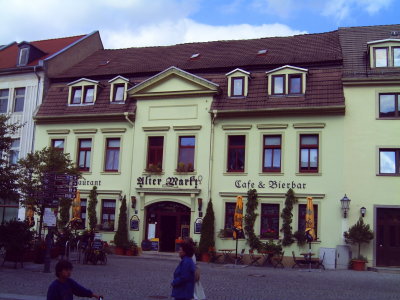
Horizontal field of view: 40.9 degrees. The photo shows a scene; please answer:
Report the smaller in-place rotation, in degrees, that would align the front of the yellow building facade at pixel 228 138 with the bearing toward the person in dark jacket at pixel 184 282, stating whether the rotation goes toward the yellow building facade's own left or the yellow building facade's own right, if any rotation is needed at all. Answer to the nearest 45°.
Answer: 0° — it already faces them

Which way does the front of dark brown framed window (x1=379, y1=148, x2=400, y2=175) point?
toward the camera

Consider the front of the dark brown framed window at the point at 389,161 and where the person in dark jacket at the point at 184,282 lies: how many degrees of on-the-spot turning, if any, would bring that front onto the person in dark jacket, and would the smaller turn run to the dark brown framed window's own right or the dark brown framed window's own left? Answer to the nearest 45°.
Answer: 0° — it already faces them

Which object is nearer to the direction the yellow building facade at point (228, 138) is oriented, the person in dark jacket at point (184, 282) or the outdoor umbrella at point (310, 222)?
the person in dark jacket
